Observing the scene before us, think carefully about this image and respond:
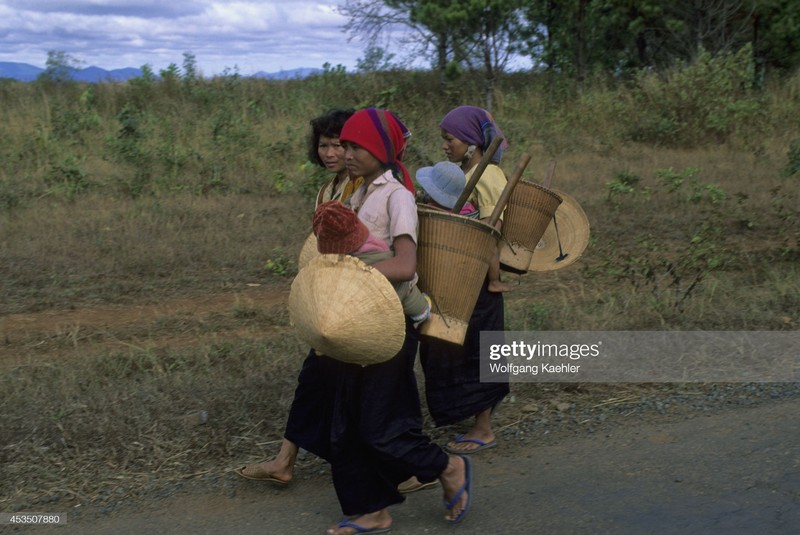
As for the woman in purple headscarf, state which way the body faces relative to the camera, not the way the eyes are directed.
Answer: to the viewer's left

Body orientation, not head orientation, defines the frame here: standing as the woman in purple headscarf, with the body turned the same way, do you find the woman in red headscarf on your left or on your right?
on your left

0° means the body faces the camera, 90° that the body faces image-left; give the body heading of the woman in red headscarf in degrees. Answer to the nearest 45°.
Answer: approximately 90°

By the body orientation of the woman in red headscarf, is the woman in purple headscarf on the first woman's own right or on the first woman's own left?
on the first woman's own right

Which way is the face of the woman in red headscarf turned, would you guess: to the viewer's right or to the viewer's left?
to the viewer's left
